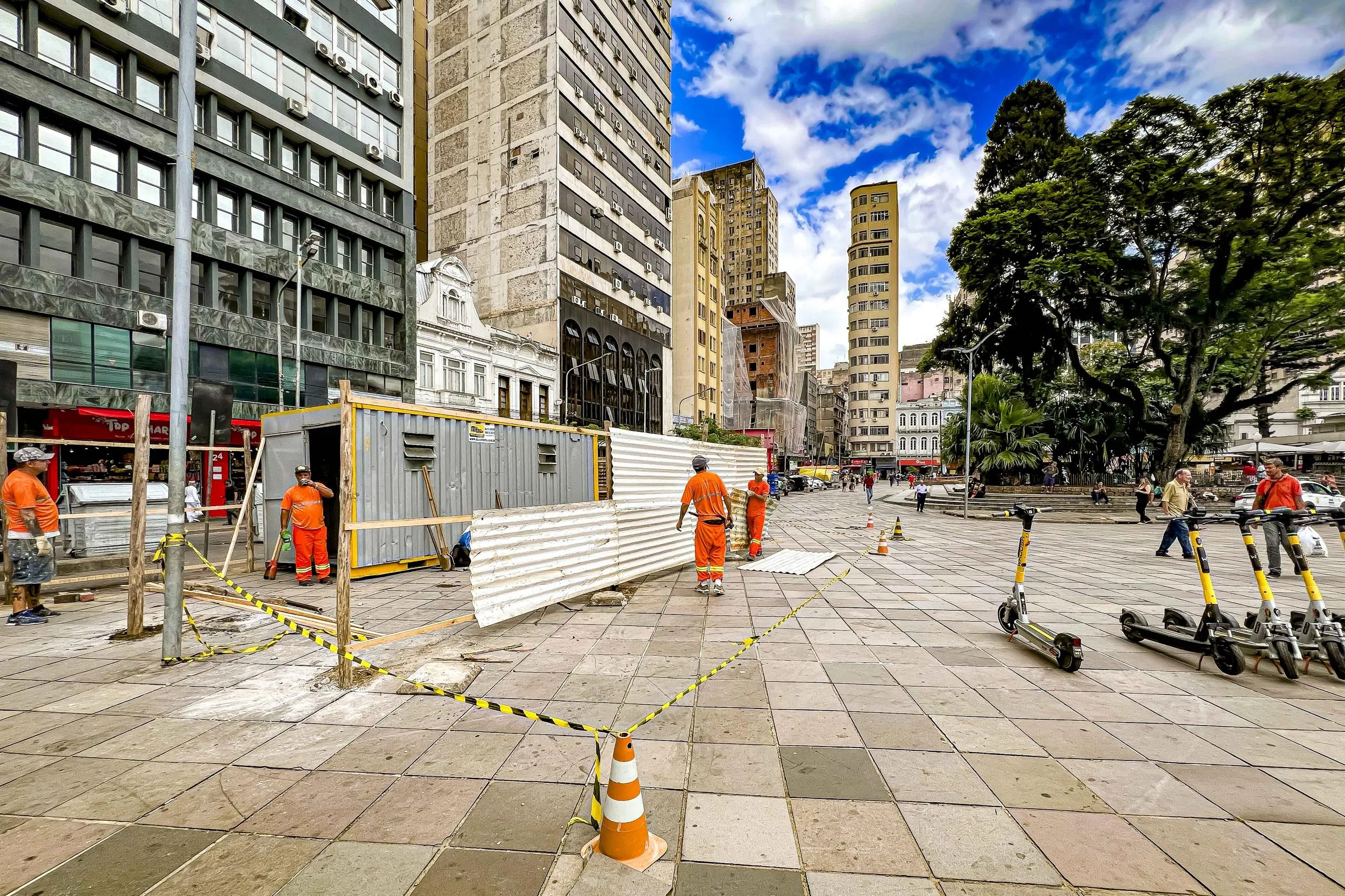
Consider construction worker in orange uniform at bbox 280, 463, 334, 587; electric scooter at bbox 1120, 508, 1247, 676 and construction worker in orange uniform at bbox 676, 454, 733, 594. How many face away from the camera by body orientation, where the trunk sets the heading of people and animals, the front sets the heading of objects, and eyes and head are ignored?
1

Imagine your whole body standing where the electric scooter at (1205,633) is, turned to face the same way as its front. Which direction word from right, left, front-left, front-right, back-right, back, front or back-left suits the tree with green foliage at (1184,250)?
back-left

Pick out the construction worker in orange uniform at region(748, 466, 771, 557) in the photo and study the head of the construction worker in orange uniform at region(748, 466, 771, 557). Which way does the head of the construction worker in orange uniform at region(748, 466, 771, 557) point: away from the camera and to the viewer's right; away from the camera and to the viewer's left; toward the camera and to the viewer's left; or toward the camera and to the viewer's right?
toward the camera and to the viewer's left

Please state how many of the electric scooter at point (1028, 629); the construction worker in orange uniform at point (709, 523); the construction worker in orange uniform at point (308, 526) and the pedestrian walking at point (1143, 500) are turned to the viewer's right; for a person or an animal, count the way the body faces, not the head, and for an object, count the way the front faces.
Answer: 0

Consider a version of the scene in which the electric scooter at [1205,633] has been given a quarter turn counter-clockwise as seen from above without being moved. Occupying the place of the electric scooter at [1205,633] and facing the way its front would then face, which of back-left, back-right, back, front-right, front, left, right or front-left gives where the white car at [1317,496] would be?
front-left

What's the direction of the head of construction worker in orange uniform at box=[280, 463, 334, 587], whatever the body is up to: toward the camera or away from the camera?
toward the camera

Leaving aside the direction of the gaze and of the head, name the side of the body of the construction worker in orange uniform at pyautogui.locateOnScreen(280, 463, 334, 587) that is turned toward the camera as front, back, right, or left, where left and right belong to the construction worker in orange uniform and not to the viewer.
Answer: front

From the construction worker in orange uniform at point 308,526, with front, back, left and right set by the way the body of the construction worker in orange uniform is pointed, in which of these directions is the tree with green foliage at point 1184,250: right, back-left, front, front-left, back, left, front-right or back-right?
left

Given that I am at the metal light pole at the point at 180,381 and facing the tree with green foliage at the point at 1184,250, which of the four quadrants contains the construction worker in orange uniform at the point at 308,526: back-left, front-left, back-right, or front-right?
front-left

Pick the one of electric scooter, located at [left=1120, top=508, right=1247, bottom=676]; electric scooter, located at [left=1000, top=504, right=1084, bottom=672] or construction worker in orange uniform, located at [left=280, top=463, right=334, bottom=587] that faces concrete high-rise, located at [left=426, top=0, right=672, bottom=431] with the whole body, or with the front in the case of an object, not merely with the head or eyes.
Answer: electric scooter, located at [left=1000, top=504, right=1084, bottom=672]

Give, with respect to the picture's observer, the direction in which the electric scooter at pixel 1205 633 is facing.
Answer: facing the viewer and to the right of the viewer

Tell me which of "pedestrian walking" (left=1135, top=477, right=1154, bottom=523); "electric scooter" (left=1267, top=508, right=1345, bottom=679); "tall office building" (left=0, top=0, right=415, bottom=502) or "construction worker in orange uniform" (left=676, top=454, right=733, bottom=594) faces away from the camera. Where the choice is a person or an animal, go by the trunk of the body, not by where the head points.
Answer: the construction worker in orange uniform

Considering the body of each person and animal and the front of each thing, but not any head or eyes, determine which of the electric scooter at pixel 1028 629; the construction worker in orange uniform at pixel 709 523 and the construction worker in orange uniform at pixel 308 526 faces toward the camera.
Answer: the construction worker in orange uniform at pixel 308 526

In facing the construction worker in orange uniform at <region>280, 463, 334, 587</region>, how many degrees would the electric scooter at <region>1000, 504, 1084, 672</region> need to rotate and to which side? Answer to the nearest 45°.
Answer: approximately 45° to its left

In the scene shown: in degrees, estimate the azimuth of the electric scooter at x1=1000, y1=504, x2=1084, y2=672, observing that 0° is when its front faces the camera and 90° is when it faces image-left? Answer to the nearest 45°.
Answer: approximately 135°

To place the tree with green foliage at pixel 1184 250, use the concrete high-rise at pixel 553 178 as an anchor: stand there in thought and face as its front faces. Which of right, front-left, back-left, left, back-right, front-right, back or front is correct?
front
